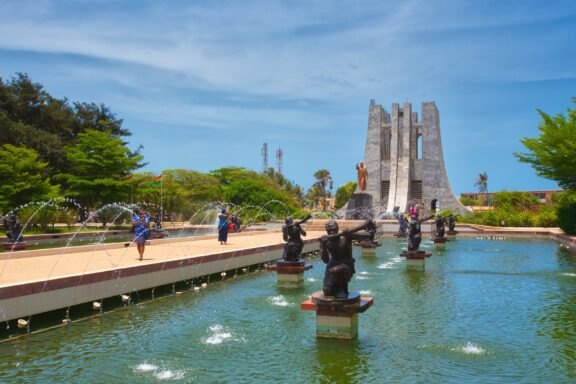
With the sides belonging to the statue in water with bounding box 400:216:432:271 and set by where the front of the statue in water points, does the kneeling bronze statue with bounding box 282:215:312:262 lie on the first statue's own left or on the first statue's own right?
on the first statue's own right

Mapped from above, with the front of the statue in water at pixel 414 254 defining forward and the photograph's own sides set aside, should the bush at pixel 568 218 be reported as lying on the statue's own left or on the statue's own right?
on the statue's own left
